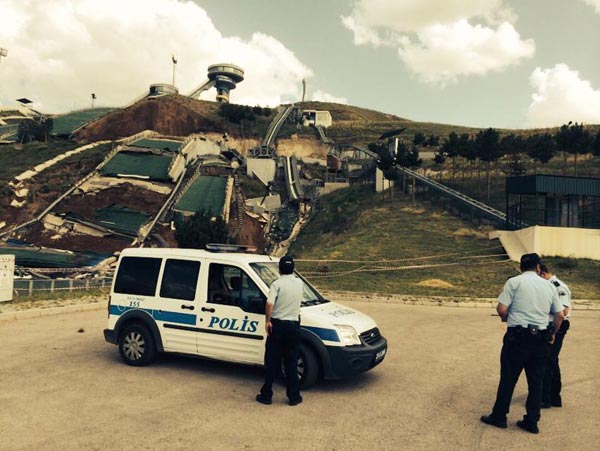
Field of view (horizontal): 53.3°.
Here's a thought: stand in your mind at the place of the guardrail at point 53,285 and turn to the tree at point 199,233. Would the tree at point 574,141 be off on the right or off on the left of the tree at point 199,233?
right

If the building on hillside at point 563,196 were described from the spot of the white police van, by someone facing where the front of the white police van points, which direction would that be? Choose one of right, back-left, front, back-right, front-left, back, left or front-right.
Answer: left

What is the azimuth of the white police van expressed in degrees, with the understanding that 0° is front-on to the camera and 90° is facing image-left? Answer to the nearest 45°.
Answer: approximately 315°

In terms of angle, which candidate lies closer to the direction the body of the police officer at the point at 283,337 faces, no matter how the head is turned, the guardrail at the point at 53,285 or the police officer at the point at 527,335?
the guardrail

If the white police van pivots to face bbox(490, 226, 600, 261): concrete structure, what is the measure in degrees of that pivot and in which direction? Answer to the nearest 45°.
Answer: approximately 90° to its left

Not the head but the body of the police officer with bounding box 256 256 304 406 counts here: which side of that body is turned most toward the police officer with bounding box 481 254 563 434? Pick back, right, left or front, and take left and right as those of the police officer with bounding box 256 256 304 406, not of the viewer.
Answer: right

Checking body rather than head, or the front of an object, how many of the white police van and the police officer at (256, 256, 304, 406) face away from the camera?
1

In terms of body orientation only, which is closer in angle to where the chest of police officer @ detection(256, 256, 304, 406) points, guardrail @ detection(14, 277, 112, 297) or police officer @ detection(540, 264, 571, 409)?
the guardrail

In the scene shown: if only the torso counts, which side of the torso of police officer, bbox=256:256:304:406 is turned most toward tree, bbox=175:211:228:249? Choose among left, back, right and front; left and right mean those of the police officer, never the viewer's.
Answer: front

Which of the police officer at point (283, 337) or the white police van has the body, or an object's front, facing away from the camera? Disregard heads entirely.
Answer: the police officer

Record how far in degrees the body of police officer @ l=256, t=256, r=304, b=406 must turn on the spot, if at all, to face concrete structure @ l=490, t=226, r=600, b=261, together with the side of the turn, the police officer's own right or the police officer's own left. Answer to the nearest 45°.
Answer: approximately 45° to the police officer's own right

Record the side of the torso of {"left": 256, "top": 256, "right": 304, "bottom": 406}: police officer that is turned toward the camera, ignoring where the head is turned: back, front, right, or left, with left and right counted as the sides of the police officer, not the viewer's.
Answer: back

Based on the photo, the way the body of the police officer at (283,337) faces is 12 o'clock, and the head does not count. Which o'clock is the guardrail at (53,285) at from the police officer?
The guardrail is roughly at 11 o'clock from the police officer.
